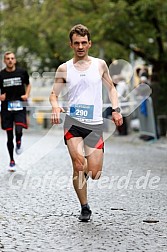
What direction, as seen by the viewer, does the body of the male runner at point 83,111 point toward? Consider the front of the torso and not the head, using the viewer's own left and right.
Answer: facing the viewer

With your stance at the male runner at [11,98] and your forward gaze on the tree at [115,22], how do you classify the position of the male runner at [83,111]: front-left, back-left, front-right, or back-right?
back-right

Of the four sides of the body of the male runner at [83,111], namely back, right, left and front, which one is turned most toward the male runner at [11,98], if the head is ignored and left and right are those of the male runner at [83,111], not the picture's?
back

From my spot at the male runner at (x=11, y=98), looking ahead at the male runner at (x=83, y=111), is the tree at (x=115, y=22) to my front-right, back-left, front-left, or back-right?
back-left

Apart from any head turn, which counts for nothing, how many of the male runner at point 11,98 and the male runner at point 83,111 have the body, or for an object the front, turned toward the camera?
2

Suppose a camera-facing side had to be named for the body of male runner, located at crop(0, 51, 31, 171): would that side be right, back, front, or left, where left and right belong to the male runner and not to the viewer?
front

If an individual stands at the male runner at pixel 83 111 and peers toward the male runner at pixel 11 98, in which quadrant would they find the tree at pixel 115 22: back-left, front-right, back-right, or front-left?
front-right

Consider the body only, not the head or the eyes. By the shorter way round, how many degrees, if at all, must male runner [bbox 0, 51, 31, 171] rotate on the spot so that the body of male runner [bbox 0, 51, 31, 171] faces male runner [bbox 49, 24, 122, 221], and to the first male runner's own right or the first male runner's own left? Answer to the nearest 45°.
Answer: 0° — they already face them

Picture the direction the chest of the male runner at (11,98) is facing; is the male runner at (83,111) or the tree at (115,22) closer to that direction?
the male runner

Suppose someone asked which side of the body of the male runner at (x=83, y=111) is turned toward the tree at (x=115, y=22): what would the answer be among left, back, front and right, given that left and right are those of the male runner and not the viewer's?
back
